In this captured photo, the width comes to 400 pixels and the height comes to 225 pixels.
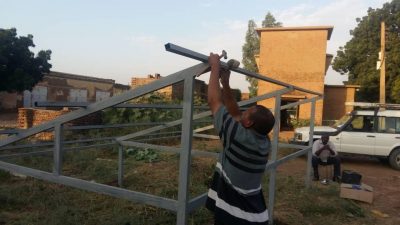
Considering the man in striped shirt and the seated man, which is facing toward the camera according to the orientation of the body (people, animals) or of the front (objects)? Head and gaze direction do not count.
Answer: the seated man

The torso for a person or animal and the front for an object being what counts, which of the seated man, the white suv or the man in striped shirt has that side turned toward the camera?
the seated man

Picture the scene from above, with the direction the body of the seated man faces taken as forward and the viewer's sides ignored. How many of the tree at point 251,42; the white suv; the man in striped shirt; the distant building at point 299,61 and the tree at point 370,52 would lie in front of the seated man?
1

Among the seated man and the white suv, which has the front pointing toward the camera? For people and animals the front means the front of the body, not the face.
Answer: the seated man

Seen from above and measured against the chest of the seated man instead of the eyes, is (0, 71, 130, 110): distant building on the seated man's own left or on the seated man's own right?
on the seated man's own right

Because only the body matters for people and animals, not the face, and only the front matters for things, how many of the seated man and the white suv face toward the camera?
1

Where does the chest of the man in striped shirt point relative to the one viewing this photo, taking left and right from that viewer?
facing away from the viewer and to the left of the viewer

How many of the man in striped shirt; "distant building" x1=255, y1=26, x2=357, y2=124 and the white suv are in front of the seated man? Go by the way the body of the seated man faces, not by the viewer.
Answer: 1

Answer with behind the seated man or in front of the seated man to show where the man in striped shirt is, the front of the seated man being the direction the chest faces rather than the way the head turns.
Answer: in front

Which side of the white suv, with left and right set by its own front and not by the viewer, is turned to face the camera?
left

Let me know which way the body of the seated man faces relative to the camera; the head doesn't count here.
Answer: toward the camera

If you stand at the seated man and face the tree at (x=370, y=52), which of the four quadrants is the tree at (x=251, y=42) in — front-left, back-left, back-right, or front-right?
front-left
